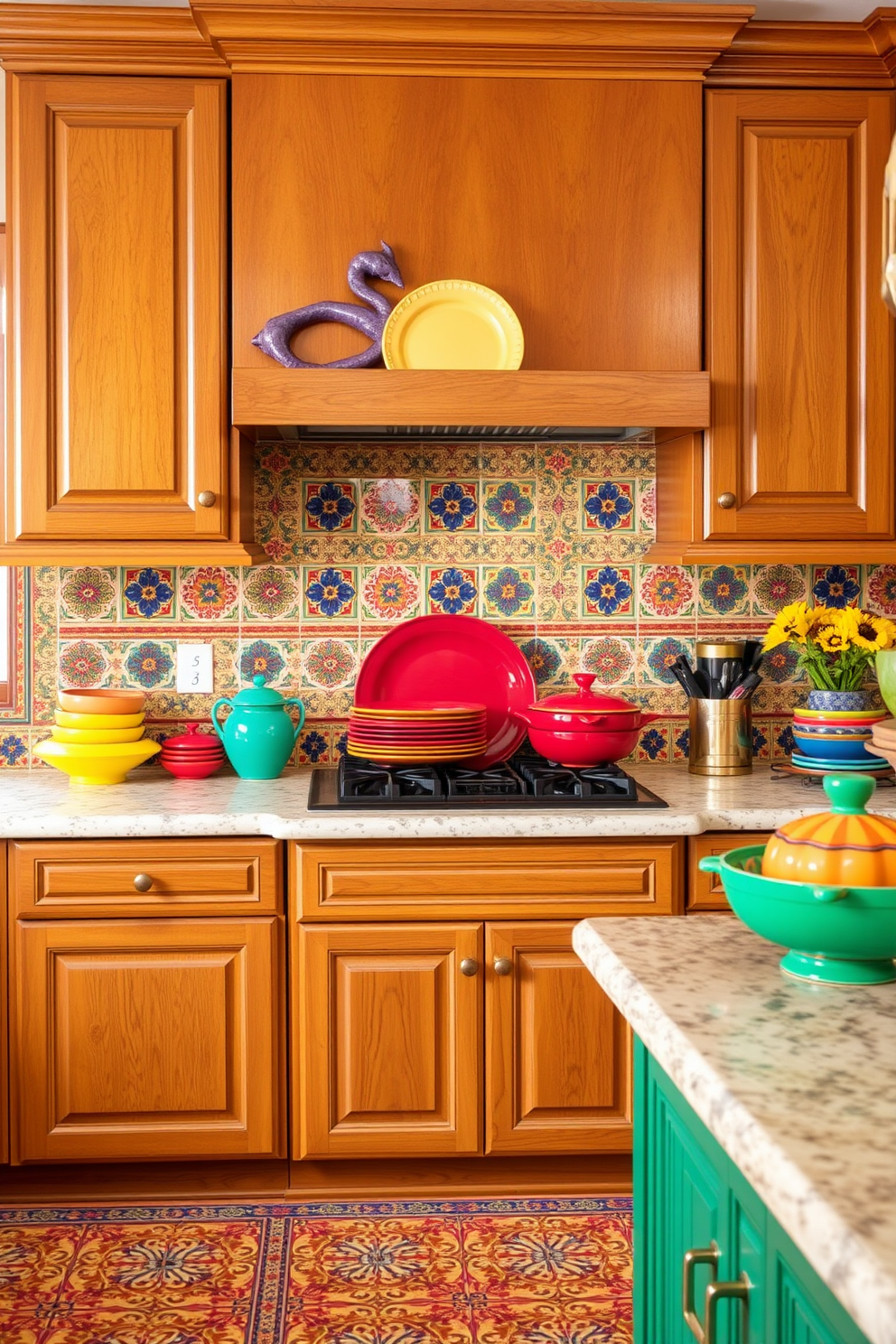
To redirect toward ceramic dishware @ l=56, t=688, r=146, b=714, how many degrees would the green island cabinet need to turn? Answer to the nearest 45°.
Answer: approximately 45° to its right

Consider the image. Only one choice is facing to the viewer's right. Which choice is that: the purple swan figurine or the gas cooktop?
the purple swan figurine

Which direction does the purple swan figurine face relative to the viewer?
to the viewer's right

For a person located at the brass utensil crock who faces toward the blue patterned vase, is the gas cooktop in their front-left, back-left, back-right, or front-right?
back-right

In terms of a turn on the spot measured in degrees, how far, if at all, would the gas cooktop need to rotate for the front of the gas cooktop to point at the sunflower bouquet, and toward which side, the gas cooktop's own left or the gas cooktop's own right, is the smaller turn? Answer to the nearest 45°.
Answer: approximately 135° to the gas cooktop's own left

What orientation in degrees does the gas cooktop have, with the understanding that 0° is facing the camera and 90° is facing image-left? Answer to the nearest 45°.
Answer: approximately 0°

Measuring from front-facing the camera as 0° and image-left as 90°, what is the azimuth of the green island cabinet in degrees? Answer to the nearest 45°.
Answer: approximately 90°

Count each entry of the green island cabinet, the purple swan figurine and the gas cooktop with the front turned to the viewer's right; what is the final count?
1

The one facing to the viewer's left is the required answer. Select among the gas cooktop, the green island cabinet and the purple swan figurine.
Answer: the green island cabinet

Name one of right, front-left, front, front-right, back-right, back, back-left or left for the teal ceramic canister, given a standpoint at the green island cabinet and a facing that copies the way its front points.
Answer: front-right

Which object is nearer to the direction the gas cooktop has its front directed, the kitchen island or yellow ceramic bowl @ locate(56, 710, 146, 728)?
the kitchen island

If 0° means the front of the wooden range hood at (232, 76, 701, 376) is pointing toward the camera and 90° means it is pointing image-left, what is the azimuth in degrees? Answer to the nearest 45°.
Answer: approximately 0°
